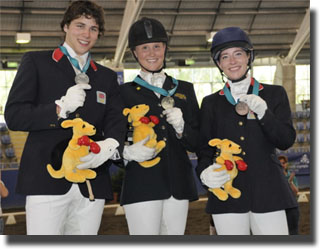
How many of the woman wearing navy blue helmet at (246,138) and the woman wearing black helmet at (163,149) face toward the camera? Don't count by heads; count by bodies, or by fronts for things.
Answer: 2

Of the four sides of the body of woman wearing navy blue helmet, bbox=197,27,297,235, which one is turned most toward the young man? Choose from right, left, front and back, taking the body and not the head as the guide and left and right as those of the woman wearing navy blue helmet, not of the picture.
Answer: right

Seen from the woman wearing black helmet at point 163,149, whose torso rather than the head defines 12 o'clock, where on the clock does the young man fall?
The young man is roughly at 2 o'clock from the woman wearing black helmet.

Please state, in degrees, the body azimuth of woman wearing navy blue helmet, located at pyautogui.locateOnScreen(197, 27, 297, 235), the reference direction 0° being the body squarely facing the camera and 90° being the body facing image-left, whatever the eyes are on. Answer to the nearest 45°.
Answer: approximately 0°
